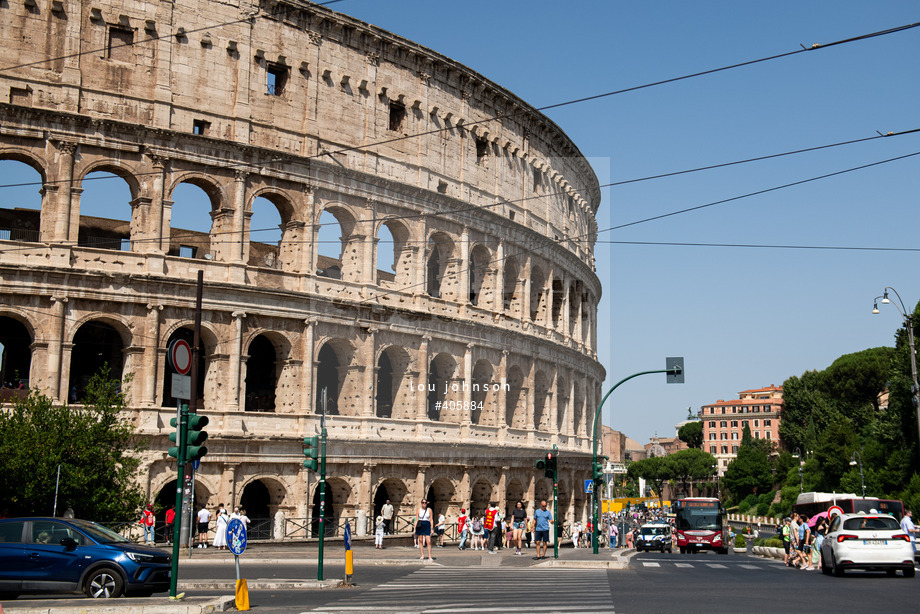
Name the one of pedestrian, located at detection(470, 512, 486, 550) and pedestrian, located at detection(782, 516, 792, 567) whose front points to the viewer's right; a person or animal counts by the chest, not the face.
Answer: pedestrian, located at detection(782, 516, 792, 567)

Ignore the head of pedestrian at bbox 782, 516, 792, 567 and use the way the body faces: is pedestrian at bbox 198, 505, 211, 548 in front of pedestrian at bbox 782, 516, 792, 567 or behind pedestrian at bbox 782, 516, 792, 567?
behind

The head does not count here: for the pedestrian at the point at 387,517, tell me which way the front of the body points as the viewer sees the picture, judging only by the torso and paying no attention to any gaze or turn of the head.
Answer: toward the camera

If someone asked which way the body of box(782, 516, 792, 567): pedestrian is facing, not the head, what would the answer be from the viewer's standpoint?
to the viewer's right

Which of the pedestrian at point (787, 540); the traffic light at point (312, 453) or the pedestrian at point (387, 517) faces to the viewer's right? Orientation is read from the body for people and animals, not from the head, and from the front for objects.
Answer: the pedestrian at point (787, 540)

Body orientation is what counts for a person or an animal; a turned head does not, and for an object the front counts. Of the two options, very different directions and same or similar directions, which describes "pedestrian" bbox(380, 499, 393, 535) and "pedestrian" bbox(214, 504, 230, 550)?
very different directions

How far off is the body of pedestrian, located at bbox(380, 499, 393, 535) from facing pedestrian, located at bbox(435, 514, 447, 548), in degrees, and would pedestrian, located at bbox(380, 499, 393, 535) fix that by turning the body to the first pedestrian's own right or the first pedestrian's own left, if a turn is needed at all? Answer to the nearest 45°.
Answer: approximately 135° to the first pedestrian's own left

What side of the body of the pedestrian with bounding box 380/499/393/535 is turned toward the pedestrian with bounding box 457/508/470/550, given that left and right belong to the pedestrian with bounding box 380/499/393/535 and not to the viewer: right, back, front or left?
left

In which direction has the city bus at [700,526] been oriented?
toward the camera

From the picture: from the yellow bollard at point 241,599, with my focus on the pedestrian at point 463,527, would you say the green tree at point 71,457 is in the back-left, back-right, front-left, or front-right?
front-left
